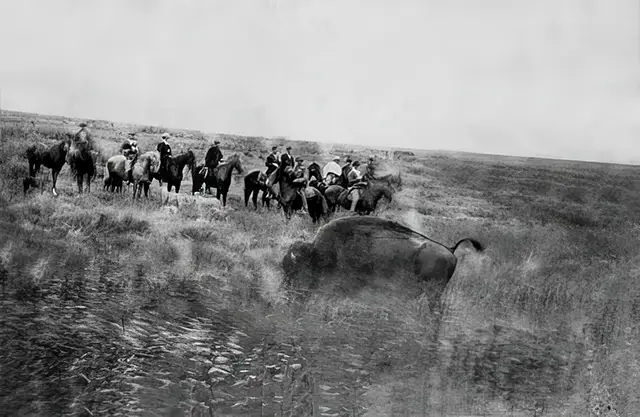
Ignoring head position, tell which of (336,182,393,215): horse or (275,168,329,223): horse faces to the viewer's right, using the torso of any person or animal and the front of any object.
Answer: (336,182,393,215): horse

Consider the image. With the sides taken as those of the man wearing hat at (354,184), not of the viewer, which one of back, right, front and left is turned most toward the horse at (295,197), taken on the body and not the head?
back

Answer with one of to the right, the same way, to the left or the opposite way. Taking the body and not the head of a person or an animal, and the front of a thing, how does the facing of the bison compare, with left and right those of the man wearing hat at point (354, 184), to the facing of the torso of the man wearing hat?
the opposite way

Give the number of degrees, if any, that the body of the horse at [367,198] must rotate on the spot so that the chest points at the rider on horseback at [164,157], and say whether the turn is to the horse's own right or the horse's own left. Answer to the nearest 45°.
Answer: approximately 180°

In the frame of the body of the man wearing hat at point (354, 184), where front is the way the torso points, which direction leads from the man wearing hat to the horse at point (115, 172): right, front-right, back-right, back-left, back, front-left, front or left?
back

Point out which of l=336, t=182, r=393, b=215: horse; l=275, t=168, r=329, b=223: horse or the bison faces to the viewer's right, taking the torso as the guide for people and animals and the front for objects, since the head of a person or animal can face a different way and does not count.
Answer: l=336, t=182, r=393, b=215: horse

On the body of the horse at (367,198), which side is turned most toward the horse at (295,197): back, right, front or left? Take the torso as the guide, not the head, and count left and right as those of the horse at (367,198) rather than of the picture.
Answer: back

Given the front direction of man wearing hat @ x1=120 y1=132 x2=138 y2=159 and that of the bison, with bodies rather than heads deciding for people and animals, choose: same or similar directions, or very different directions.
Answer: very different directions

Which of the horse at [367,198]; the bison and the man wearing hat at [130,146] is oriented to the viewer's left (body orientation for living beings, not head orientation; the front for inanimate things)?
the bison

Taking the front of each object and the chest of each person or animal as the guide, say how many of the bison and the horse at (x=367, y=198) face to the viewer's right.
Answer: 1

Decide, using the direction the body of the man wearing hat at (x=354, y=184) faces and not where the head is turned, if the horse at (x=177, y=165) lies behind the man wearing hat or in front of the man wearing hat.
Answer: behind

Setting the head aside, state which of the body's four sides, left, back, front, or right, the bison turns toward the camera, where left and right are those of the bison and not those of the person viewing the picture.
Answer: left

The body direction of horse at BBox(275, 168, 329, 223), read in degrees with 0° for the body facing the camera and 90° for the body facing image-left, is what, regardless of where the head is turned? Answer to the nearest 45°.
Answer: approximately 45°

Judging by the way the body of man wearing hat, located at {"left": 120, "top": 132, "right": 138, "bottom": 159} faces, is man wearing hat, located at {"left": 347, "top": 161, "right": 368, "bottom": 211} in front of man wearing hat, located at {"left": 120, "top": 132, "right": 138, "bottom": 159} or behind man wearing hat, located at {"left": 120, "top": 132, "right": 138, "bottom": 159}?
in front

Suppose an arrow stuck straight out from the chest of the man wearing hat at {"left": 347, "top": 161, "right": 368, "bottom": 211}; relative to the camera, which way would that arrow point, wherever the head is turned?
to the viewer's right

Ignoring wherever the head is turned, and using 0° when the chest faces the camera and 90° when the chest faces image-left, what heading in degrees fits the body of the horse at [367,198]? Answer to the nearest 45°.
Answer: approximately 270°
